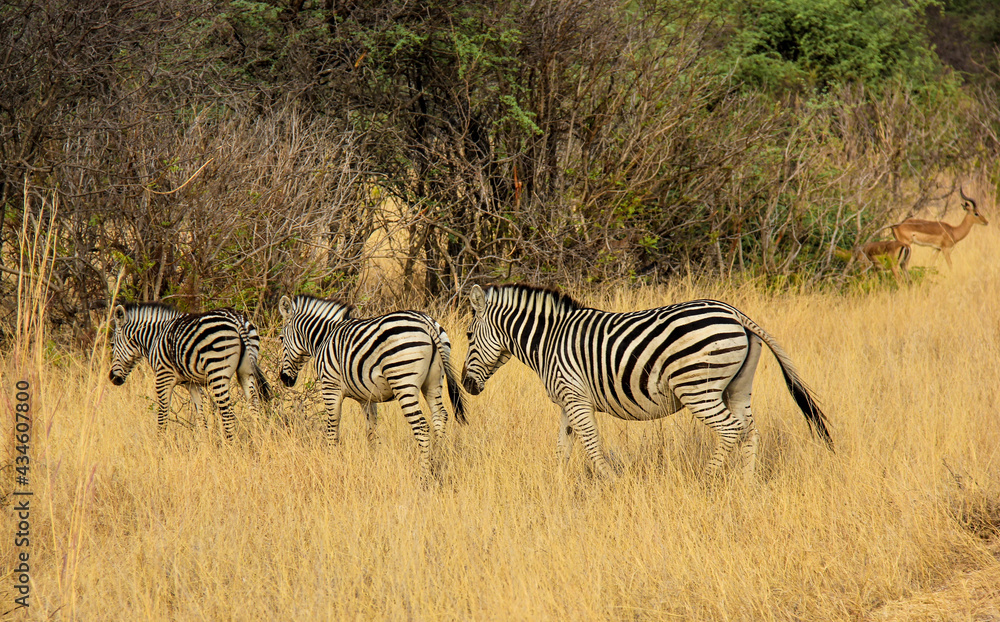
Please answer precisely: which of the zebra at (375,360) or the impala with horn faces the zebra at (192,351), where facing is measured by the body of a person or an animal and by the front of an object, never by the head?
the zebra at (375,360)

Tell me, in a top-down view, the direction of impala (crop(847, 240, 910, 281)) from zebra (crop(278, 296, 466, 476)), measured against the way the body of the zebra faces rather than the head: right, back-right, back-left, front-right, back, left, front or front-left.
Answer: right

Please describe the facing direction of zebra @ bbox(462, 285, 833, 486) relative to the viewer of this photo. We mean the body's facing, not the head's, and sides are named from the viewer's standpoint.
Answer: facing to the left of the viewer

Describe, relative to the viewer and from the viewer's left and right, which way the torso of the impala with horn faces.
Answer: facing to the right of the viewer

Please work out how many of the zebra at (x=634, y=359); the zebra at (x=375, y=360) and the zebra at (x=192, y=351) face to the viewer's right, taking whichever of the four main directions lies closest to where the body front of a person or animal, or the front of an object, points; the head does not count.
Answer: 0

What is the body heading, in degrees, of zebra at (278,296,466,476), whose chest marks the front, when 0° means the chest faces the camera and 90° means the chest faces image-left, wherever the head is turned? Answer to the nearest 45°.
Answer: approximately 135°

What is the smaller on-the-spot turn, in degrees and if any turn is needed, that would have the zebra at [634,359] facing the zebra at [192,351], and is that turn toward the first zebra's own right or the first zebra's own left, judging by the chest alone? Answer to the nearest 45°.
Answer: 0° — it already faces it

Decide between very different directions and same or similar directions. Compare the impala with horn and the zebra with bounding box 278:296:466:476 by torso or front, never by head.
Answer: very different directions

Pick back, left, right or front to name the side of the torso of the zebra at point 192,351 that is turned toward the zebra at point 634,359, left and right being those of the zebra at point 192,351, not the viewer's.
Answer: back

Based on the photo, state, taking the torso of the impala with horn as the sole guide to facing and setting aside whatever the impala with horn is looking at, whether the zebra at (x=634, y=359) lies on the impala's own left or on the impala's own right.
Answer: on the impala's own right

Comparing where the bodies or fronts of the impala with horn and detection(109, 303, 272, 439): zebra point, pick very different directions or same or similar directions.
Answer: very different directions

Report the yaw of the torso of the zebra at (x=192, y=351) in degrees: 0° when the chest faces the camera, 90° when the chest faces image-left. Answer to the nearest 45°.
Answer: approximately 135°

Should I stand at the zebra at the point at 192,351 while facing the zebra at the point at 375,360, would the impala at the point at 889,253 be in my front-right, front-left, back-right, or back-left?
front-left

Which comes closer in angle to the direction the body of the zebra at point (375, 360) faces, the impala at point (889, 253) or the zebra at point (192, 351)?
the zebra

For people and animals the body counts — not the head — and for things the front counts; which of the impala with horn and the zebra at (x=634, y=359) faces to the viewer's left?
the zebra
